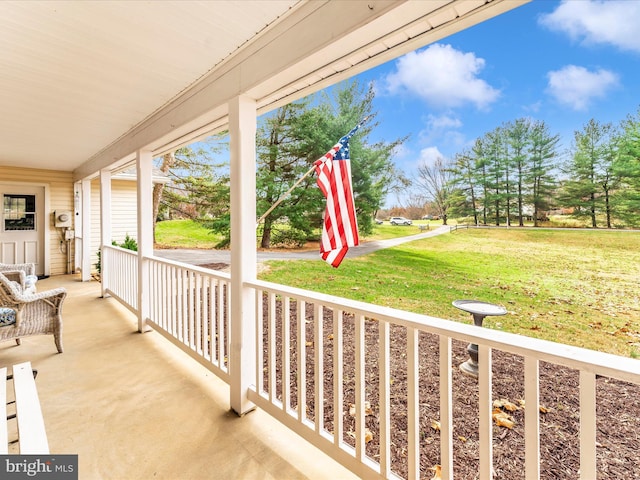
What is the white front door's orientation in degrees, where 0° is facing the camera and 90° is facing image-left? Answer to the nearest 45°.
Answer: approximately 0°

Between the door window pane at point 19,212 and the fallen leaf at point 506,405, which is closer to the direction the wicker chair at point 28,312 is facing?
the fallen leaf

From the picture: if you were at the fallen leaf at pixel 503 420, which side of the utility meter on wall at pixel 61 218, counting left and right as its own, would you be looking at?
front

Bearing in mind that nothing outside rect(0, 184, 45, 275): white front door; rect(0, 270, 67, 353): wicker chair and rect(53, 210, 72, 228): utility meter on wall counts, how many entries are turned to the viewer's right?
1

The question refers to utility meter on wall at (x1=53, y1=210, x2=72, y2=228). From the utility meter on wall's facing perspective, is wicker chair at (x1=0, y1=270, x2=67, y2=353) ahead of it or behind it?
ahead

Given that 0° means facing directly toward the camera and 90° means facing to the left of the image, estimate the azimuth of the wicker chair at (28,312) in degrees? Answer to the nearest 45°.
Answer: approximately 270°

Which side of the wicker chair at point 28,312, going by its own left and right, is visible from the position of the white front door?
left

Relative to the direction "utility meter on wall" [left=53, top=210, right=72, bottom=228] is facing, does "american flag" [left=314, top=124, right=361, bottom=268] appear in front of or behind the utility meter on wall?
in front

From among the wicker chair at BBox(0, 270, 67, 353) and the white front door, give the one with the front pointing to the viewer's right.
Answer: the wicker chair

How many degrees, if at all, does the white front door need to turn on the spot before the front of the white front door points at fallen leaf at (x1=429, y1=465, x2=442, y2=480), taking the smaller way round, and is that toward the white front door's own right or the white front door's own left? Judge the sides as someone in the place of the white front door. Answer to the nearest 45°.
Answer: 0° — it already faces it
